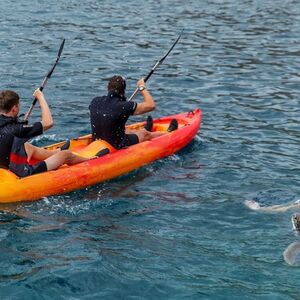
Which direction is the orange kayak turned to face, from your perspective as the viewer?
facing away from the viewer and to the right of the viewer

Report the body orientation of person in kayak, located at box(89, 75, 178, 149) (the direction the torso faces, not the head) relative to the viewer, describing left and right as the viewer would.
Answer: facing away from the viewer and to the right of the viewer

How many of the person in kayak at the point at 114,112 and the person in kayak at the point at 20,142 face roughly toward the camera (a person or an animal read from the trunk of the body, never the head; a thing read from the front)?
0

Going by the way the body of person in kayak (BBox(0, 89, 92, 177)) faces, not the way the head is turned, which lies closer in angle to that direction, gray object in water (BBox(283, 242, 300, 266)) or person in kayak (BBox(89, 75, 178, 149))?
the person in kayak

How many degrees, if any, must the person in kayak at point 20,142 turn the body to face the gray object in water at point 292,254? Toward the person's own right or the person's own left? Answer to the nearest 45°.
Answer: approximately 90° to the person's own right

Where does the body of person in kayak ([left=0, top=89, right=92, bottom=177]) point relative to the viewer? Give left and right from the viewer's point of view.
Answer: facing away from the viewer and to the right of the viewer

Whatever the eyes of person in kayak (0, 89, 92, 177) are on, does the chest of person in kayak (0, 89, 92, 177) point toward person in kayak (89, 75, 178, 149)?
yes

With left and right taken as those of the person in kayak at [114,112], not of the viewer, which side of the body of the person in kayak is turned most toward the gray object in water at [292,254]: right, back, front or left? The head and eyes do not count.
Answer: right

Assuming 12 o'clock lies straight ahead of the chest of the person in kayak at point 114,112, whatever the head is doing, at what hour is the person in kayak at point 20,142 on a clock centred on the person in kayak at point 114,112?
the person in kayak at point 20,142 is roughly at 6 o'clock from the person in kayak at point 114,112.

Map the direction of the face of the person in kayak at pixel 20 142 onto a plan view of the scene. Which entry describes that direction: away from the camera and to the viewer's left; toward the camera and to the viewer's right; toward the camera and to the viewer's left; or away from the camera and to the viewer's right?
away from the camera and to the viewer's right

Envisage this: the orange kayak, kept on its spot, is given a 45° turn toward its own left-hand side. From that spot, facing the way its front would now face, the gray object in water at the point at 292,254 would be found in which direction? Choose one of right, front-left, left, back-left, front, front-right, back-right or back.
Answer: back-right
